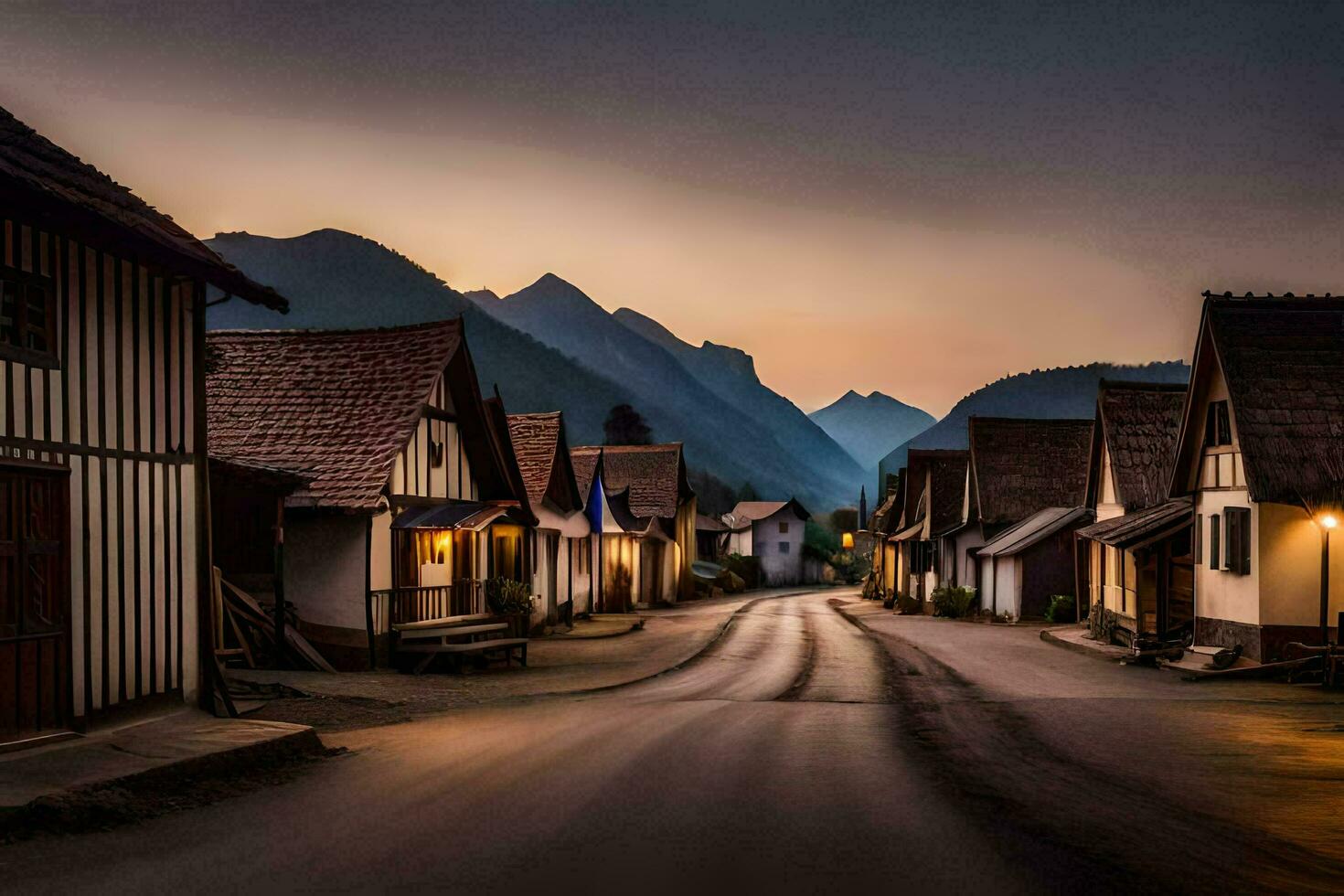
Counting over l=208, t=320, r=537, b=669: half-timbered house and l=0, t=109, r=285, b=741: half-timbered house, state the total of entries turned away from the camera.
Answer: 0

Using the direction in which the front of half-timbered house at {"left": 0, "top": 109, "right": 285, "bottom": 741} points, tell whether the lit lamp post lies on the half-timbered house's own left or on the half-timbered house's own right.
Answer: on the half-timbered house's own left

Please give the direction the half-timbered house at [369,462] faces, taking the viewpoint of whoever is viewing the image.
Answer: facing the viewer and to the right of the viewer

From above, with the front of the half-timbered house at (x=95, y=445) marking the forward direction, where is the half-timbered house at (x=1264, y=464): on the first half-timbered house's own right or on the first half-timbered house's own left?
on the first half-timbered house's own left

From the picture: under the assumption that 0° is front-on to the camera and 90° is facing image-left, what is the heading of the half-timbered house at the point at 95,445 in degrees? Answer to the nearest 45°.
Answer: approximately 315°

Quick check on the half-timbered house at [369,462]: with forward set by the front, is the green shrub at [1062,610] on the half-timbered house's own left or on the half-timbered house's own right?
on the half-timbered house's own left
